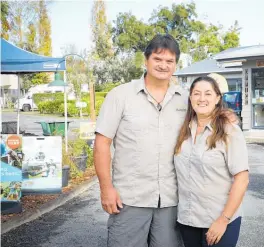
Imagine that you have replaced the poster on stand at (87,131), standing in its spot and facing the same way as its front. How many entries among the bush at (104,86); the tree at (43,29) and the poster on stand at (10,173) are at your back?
2

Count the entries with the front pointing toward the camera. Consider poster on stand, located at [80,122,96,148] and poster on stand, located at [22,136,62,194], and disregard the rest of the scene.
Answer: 2

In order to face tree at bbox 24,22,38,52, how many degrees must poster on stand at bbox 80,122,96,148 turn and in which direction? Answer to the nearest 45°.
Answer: approximately 180°

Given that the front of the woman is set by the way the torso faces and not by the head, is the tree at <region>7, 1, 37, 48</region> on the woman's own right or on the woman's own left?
on the woman's own right

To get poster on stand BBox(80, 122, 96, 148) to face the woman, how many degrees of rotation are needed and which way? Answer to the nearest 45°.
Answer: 0° — it already faces them

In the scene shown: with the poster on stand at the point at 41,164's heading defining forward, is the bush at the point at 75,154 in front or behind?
behind

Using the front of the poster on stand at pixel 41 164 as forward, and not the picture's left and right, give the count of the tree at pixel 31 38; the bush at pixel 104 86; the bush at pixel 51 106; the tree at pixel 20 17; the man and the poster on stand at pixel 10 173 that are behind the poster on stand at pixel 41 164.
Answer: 4

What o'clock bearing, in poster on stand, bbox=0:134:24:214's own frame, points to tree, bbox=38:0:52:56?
The tree is roughly at 6 o'clock from the poster on stand.

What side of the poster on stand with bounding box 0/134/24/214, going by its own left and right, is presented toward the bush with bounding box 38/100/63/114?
back

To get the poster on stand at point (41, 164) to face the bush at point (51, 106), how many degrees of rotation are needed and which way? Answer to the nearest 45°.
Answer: approximately 180°

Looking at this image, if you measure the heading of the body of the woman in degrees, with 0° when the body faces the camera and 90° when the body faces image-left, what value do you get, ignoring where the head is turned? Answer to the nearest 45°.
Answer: approximately 45°

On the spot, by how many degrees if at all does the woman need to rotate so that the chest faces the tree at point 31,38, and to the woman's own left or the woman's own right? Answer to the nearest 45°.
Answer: approximately 90° to the woman's own right
